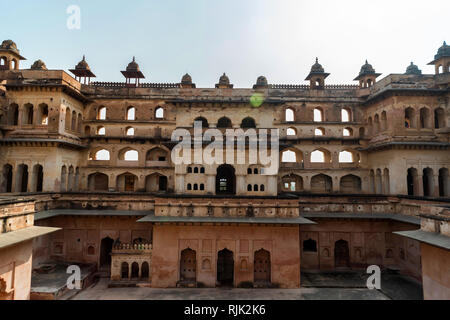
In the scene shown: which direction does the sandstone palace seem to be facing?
toward the camera
